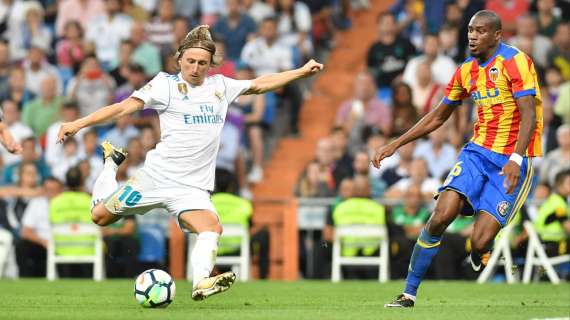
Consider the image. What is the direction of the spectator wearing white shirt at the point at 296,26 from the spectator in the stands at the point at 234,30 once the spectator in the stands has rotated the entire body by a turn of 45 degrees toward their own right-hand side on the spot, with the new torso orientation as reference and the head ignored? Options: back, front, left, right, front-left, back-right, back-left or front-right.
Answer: back-left

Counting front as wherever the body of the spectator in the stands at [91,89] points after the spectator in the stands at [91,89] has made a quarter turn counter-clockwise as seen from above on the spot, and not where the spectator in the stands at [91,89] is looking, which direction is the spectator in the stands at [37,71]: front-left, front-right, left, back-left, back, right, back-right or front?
back-left

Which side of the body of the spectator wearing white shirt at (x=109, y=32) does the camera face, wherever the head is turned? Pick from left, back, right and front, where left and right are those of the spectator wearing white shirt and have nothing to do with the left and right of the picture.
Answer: front

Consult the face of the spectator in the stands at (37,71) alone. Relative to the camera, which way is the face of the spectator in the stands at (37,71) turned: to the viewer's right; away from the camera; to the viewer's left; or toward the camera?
toward the camera

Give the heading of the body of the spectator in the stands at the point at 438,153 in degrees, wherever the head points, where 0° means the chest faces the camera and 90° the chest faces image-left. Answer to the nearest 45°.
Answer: approximately 0°

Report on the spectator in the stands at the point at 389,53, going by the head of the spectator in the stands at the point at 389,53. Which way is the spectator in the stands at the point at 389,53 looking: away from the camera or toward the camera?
toward the camera

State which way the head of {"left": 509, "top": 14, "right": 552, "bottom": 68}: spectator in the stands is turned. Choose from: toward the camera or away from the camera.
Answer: toward the camera

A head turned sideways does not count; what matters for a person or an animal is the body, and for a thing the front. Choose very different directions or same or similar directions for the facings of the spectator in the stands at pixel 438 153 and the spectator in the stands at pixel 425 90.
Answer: same or similar directions
